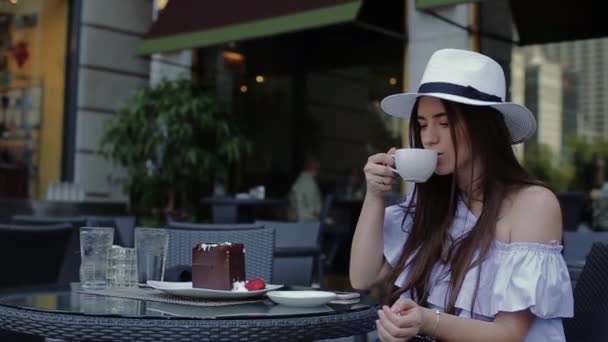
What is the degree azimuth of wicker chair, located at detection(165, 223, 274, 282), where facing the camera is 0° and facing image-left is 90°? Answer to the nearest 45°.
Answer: approximately 0°

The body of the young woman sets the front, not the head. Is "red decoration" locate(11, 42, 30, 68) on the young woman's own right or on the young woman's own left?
on the young woman's own right

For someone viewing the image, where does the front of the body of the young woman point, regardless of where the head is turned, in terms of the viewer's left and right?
facing the viewer and to the left of the viewer

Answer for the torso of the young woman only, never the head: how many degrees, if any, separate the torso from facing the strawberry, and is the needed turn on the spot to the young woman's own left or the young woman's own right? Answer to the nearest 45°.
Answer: approximately 45° to the young woman's own right

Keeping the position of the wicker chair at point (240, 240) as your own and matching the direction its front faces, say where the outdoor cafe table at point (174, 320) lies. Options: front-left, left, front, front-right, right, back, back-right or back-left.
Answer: front

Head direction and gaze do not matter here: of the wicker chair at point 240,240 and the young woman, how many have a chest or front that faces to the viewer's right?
0

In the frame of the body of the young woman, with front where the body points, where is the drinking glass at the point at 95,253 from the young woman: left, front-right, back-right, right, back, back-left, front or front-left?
front-right

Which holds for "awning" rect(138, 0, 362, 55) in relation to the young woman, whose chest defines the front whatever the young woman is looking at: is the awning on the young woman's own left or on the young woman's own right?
on the young woman's own right

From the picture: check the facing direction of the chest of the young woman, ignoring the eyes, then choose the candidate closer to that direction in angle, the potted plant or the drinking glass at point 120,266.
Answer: the drinking glass

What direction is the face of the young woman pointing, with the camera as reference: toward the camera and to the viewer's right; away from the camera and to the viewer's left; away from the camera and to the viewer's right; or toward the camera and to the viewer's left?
toward the camera and to the viewer's left

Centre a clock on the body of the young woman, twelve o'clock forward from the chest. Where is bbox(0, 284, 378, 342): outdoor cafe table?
The outdoor cafe table is roughly at 1 o'clock from the young woman.

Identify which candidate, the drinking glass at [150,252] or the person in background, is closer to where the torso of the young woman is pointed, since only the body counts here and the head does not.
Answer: the drinking glass
